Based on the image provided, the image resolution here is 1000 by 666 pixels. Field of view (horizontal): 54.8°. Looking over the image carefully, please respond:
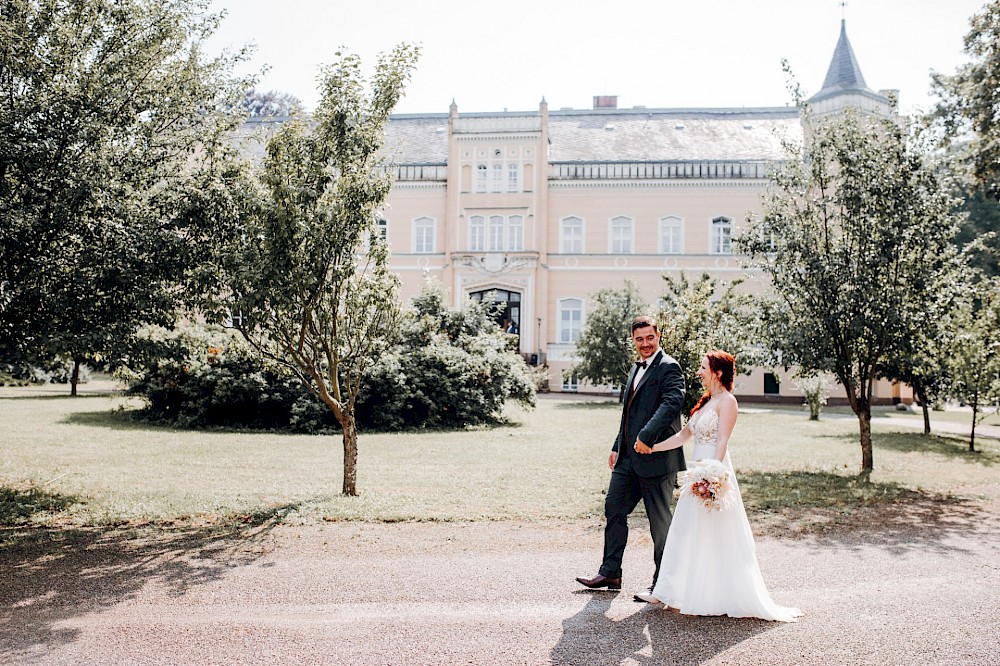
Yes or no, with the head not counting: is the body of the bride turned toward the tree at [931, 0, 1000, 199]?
no

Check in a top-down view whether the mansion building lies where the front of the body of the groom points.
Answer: no

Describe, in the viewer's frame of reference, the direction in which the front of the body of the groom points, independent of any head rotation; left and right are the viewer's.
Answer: facing the viewer and to the left of the viewer

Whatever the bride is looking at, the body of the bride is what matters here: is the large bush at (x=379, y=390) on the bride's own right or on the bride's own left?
on the bride's own right

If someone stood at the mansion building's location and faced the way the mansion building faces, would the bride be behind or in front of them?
in front

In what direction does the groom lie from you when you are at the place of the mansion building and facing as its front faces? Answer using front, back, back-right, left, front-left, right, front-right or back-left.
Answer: front

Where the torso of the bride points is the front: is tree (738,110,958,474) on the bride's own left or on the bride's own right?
on the bride's own right

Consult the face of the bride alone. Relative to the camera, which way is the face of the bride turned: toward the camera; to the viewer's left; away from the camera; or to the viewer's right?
to the viewer's left

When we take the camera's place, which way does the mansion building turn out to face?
facing the viewer

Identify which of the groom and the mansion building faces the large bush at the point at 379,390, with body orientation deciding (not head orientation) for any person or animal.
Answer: the mansion building
